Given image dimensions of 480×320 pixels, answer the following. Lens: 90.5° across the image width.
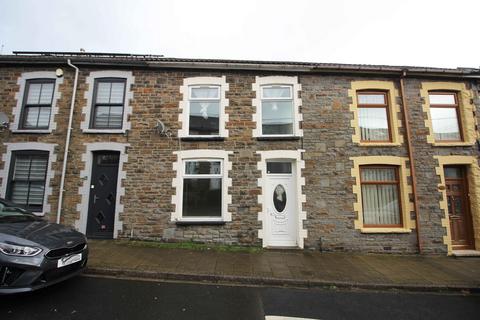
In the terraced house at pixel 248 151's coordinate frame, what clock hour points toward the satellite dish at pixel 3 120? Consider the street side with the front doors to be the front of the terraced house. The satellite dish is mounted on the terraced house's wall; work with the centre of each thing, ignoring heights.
The satellite dish is roughly at 3 o'clock from the terraced house.

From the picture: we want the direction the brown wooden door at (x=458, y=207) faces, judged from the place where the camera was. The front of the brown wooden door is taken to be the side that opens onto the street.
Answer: facing the viewer

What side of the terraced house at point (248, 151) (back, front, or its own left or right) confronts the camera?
front
